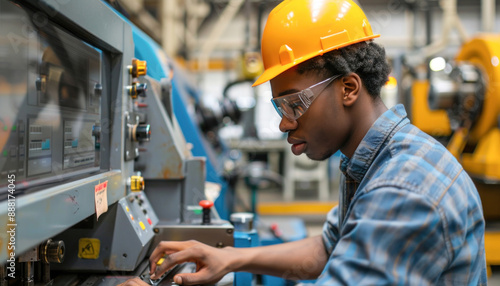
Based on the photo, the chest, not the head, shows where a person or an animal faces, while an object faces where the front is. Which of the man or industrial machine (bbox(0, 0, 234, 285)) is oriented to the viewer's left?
the man

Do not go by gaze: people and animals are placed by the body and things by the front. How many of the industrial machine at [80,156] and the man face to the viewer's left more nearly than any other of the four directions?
1

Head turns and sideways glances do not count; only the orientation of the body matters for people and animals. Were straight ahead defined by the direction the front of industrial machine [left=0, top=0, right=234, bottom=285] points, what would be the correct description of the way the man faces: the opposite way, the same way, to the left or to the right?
the opposite way

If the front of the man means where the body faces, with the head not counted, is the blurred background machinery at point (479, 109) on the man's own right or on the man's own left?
on the man's own right

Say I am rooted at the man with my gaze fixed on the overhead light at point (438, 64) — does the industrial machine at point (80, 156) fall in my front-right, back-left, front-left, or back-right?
back-left

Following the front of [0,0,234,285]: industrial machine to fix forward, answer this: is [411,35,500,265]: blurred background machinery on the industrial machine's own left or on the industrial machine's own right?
on the industrial machine's own left

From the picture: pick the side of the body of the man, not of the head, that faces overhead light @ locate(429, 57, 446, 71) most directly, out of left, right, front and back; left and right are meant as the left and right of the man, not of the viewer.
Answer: right

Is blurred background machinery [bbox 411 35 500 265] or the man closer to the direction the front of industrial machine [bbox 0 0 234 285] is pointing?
the man

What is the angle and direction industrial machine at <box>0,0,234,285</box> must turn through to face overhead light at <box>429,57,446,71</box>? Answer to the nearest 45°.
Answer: approximately 90° to its left

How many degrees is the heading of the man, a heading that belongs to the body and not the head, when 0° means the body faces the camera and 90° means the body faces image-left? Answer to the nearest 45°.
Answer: approximately 90°

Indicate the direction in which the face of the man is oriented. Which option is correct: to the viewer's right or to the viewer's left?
to the viewer's left

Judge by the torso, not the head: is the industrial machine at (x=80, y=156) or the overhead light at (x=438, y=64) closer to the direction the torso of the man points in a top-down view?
the industrial machine

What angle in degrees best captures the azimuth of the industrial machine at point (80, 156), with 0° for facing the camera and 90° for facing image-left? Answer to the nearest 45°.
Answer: approximately 315°
